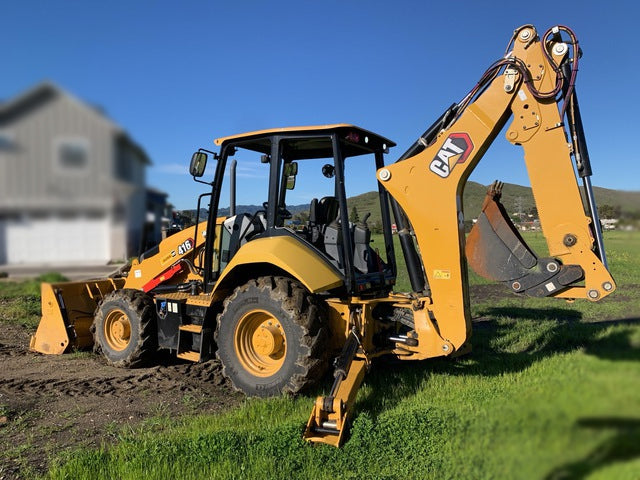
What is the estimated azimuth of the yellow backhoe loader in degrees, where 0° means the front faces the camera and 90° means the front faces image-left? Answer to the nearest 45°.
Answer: approximately 135°
